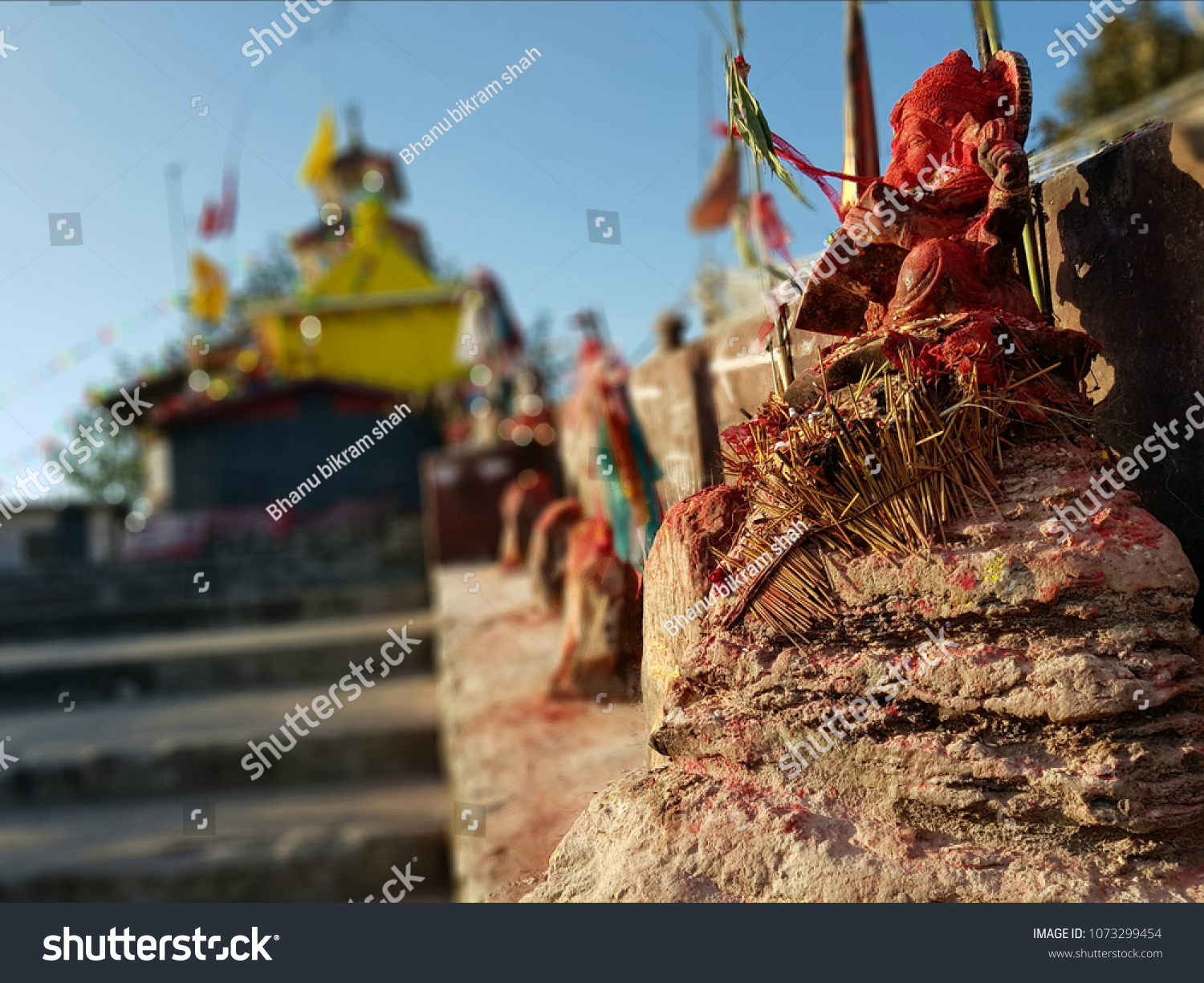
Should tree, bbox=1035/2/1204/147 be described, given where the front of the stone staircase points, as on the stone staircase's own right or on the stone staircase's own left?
on the stone staircase's own left

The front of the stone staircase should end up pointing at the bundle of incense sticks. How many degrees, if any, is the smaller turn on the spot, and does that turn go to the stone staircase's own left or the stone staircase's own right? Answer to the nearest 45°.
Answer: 0° — it already faces it

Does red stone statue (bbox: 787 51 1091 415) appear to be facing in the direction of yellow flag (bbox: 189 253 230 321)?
no

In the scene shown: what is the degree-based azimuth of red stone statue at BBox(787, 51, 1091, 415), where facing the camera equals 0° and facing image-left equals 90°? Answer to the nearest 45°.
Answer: approximately 45°

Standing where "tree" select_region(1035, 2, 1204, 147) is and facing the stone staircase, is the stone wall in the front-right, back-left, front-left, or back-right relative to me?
front-left

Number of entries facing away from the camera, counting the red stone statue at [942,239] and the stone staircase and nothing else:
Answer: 0

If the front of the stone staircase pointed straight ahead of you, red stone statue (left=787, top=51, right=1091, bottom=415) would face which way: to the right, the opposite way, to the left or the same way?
to the right

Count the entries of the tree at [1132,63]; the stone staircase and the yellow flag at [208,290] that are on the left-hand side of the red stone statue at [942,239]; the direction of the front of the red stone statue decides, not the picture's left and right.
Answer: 0

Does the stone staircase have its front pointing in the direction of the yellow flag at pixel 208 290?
no

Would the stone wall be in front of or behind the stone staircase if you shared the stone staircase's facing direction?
in front

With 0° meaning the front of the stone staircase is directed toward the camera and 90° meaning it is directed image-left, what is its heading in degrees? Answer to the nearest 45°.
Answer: approximately 0°

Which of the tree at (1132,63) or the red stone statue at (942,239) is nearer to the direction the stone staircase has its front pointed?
the red stone statue

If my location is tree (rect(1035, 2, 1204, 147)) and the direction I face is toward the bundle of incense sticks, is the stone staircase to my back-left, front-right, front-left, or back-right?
front-right

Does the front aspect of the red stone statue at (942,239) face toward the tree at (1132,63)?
no
